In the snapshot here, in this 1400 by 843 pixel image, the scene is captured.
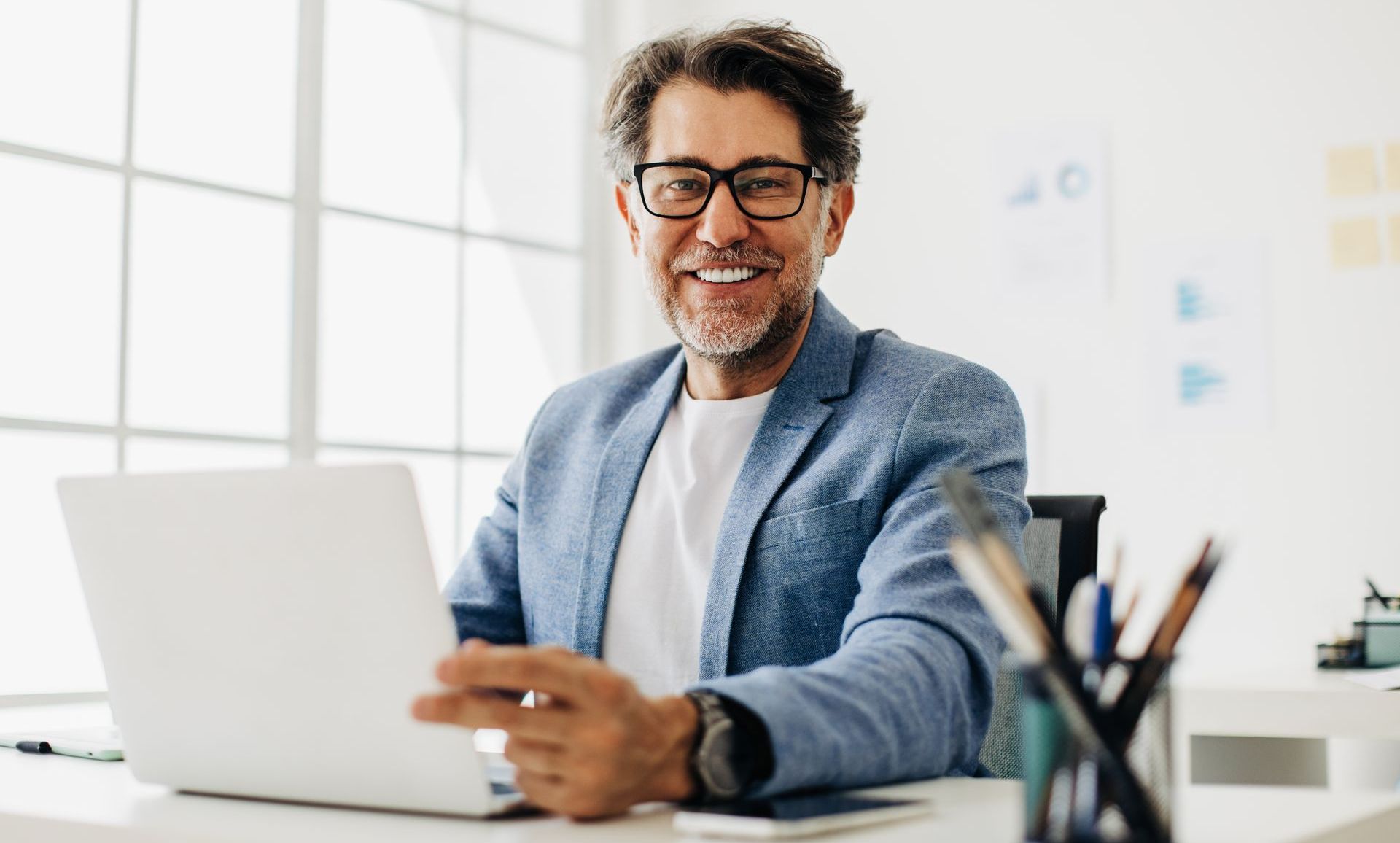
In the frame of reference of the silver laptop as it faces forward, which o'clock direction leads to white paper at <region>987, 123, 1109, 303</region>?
The white paper is roughly at 12 o'clock from the silver laptop.

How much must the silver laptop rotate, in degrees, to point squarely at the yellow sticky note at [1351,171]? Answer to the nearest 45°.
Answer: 0° — it already faces it

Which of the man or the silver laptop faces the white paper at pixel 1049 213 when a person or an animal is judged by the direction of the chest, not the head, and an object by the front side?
the silver laptop

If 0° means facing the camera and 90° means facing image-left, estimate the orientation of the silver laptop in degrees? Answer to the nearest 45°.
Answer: approximately 225°

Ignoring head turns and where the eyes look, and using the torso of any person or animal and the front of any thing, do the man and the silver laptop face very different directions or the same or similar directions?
very different directions

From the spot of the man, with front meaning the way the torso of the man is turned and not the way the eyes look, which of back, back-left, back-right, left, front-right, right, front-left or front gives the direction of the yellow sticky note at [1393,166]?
back

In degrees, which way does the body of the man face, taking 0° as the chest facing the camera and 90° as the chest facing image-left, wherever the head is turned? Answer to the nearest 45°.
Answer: approximately 45°

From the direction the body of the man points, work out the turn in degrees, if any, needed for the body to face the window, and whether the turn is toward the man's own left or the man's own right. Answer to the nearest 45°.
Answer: approximately 90° to the man's own right

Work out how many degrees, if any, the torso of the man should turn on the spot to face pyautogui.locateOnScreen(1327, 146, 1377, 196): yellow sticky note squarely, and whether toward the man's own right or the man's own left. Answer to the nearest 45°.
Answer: approximately 180°

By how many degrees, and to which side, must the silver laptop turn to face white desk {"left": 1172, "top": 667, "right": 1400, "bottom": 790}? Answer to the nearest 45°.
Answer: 0° — it already faces it

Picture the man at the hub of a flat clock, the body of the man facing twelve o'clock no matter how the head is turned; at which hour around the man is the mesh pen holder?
The mesh pen holder is roughly at 10 o'clock from the man.
